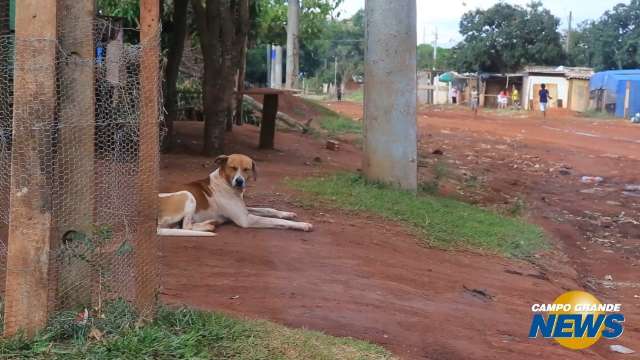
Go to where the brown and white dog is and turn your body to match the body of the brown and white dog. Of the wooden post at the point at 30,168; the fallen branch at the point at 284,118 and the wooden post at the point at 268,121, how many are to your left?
2

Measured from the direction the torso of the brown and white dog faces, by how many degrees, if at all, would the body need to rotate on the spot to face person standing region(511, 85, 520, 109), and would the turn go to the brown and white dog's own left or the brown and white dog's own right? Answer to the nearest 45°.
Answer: approximately 45° to the brown and white dog's own left

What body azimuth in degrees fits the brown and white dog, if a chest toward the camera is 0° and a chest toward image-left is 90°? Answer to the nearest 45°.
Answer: approximately 270°

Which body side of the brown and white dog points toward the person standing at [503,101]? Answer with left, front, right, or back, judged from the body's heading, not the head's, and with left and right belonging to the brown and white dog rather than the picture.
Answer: left

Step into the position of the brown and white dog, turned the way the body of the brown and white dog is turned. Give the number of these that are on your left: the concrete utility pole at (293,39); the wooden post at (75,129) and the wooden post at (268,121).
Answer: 2

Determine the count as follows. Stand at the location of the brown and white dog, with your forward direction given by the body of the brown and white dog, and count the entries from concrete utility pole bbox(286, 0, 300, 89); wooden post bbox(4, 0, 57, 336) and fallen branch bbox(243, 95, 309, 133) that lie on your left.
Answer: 2

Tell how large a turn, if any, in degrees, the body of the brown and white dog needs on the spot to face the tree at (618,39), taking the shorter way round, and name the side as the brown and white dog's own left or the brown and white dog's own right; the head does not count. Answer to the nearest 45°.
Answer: approximately 45° to the brown and white dog's own left

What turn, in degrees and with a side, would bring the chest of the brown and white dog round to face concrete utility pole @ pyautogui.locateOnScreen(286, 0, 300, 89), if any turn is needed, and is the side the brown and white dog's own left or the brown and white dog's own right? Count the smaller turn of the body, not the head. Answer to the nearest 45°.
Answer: approximately 90° to the brown and white dog's own left

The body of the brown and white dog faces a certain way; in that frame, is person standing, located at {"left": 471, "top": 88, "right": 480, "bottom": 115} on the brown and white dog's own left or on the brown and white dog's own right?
on the brown and white dog's own left

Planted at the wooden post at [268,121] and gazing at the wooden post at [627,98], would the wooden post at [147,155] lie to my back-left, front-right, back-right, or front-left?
back-right

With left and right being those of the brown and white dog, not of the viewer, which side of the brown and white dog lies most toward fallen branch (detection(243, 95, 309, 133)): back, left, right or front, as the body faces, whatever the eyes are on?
left
